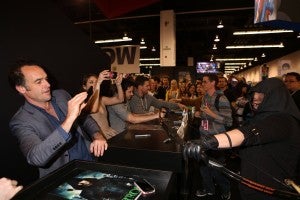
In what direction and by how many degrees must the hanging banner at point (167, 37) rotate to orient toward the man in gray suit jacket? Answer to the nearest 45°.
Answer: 0° — it already faces them

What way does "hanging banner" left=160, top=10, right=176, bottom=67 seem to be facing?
toward the camera

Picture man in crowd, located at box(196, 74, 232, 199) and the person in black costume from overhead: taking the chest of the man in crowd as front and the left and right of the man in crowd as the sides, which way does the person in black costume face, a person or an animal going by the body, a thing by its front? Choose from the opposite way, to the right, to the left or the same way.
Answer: the same way

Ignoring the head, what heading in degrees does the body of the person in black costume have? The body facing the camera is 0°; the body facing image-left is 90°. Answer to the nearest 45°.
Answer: approximately 90°

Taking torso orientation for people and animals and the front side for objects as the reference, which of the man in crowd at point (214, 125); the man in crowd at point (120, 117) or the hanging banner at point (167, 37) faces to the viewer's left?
the man in crowd at point (214, 125)

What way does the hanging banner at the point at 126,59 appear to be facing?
toward the camera

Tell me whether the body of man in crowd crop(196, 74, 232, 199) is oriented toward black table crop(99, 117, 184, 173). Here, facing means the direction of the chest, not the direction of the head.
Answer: no

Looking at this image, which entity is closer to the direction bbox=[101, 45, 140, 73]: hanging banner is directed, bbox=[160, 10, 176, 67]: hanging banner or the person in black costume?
the person in black costume

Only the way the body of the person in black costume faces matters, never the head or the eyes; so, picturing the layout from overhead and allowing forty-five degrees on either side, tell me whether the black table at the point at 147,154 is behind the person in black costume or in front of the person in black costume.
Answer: in front

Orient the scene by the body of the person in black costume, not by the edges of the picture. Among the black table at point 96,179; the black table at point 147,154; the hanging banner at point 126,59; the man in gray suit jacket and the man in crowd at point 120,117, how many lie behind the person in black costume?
0

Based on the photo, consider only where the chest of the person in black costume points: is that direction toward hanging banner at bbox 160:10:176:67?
no

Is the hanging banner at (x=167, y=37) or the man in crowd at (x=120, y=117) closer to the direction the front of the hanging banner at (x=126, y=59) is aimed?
the man in crowd

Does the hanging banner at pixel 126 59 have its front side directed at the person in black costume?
yes
